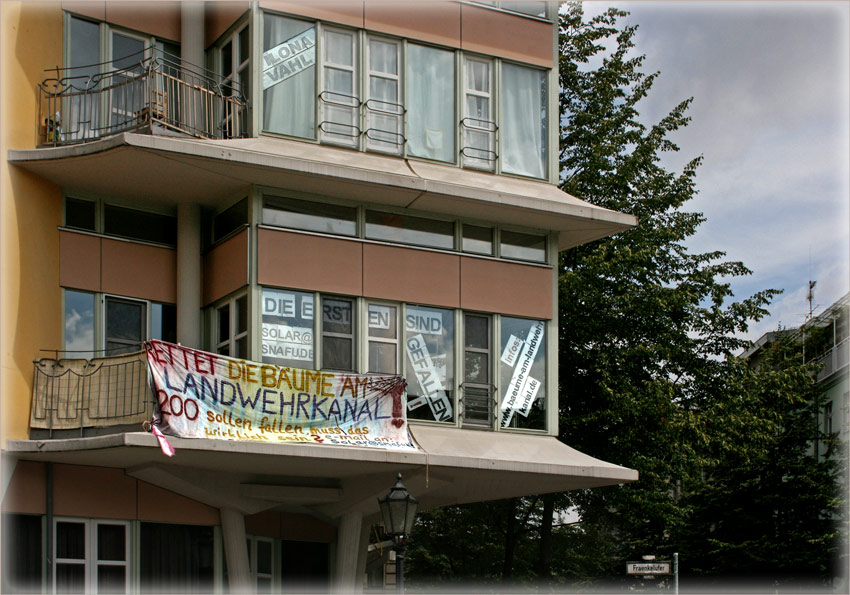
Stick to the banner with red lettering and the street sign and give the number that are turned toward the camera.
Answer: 2

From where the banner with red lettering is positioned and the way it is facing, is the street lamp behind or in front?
in front

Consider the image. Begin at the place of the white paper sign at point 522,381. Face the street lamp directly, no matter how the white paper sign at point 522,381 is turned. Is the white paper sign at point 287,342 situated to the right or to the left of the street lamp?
right

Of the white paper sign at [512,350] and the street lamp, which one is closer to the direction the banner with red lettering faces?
the street lamp

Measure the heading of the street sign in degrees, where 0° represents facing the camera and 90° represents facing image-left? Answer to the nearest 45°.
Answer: approximately 0°

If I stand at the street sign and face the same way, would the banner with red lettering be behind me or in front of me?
in front

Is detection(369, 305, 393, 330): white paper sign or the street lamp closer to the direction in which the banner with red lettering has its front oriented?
the street lamp

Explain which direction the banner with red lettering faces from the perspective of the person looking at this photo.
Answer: facing the viewer
